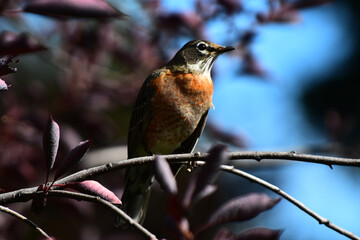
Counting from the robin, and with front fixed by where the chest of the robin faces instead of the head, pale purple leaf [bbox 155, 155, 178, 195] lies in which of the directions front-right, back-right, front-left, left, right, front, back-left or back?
front-right

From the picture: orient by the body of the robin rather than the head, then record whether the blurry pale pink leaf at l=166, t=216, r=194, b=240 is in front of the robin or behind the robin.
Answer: in front

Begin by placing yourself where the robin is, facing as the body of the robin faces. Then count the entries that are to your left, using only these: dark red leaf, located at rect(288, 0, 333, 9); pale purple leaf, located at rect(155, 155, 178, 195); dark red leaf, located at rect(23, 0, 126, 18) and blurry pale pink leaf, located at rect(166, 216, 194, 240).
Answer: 1

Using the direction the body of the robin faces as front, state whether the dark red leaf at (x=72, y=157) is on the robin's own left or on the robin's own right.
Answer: on the robin's own right
